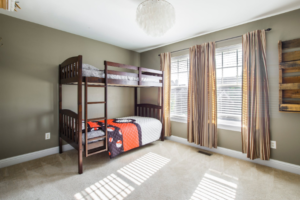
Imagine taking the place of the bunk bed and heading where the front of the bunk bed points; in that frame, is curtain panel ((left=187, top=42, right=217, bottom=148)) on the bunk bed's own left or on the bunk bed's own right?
on the bunk bed's own right

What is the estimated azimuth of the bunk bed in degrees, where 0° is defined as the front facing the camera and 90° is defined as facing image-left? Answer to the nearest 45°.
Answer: approximately 225°

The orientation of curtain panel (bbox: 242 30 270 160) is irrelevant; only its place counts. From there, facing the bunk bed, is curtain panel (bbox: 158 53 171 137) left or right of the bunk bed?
right
